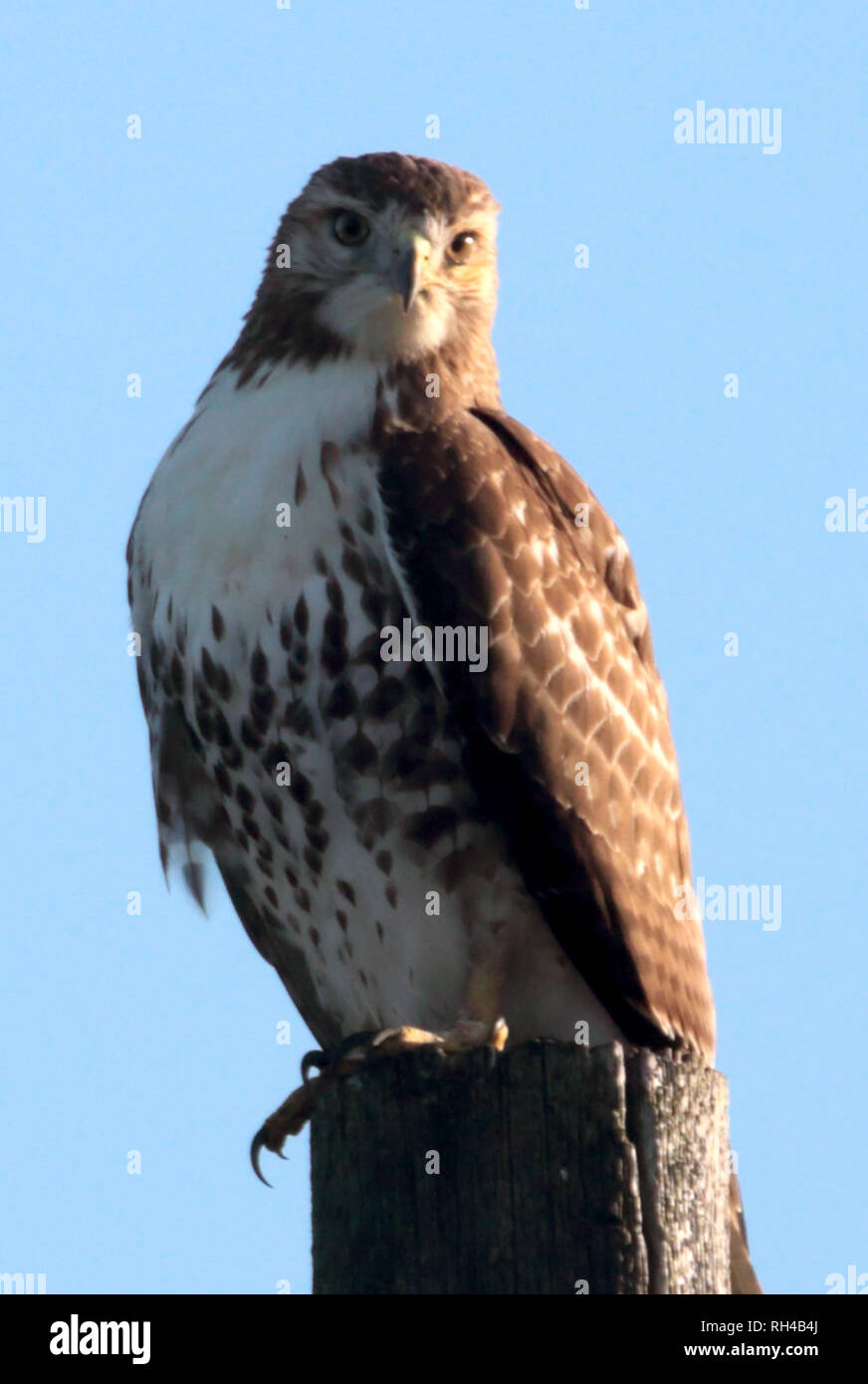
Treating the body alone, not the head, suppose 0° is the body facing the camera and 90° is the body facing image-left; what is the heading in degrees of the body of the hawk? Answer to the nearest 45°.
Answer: approximately 45°
